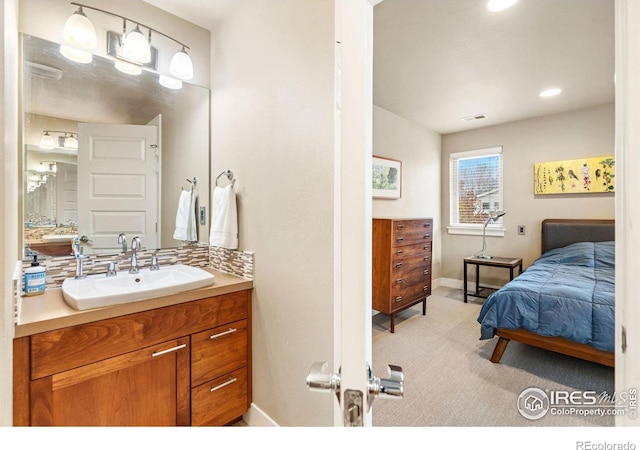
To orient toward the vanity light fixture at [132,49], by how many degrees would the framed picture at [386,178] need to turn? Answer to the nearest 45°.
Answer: approximately 90° to its right

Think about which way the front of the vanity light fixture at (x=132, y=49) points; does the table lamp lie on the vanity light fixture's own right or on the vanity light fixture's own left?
on the vanity light fixture's own left

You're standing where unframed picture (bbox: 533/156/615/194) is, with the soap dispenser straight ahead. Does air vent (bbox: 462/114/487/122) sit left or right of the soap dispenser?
right

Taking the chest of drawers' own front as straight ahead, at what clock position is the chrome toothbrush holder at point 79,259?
The chrome toothbrush holder is roughly at 3 o'clock from the chest of drawers.
